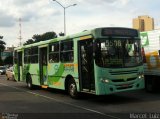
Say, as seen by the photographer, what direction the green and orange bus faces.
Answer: facing the viewer and to the right of the viewer
